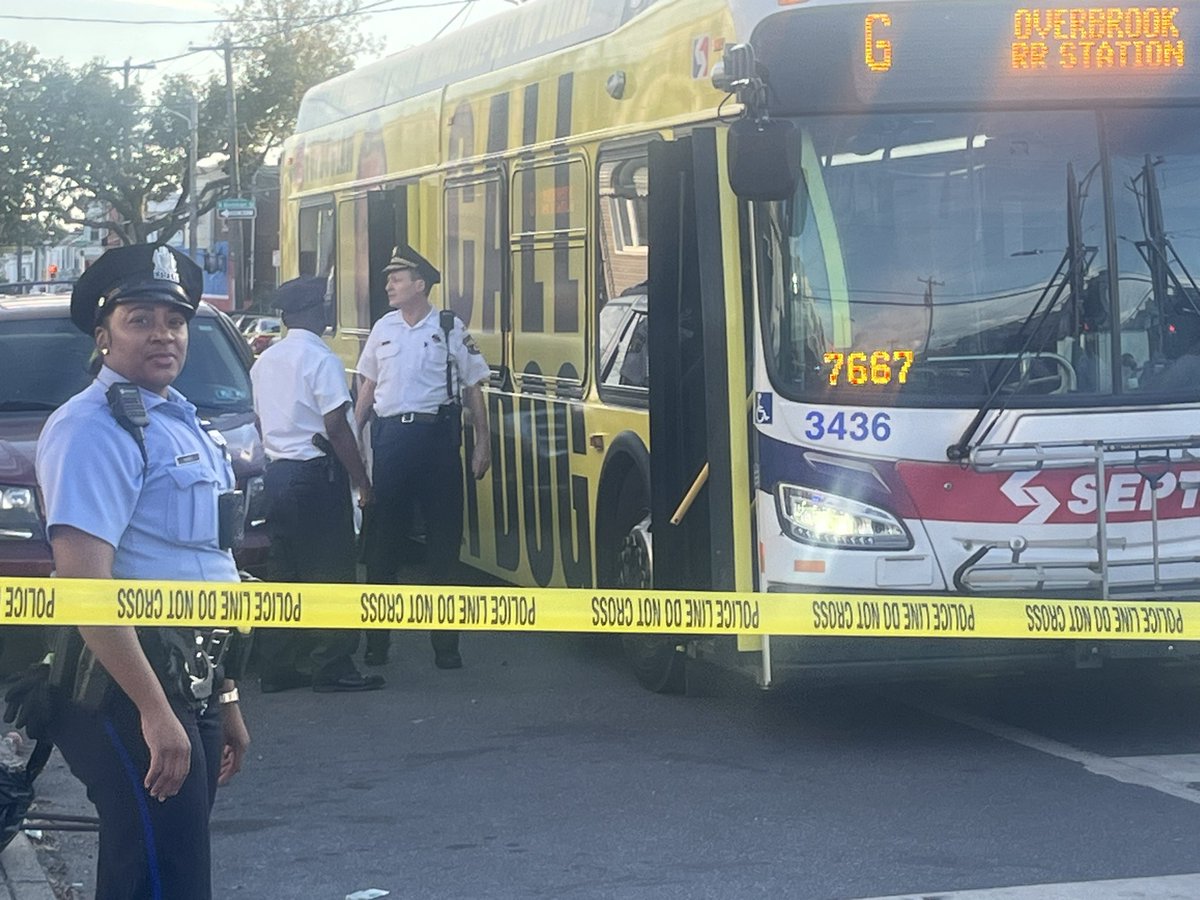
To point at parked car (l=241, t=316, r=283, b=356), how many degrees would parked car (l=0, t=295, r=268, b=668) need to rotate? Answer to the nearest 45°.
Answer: approximately 180°

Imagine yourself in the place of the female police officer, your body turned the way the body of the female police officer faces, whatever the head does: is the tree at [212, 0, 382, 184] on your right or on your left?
on your left

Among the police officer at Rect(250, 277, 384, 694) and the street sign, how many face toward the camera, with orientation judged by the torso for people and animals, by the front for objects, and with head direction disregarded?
1

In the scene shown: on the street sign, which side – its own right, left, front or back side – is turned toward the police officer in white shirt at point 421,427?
front

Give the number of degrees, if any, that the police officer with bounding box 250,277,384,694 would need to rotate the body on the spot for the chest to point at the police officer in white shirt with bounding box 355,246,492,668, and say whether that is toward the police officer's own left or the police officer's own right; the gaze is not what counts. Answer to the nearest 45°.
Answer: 0° — they already face them

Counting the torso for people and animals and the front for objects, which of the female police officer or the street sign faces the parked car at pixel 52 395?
the street sign

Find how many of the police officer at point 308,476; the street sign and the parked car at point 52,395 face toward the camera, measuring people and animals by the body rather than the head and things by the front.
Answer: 2

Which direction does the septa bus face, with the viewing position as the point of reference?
facing the viewer and to the right of the viewer

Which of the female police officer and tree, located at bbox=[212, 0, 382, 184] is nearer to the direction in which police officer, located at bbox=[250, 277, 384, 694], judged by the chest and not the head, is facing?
the tree

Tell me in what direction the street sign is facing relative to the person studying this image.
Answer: facing the viewer

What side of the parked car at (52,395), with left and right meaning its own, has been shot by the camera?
front

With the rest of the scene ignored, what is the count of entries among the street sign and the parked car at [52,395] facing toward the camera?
2

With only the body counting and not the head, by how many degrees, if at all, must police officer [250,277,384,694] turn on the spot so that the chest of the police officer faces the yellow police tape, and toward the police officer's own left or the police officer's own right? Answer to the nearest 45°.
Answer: approximately 135° to the police officer's own right

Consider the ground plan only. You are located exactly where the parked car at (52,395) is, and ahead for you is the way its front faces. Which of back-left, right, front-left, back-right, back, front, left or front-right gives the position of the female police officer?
front

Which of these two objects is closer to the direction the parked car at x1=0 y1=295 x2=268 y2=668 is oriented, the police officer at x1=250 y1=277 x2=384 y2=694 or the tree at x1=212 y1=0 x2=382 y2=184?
the police officer

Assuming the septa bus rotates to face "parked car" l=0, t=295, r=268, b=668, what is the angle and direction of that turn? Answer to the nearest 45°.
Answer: approximately 90° to its right
